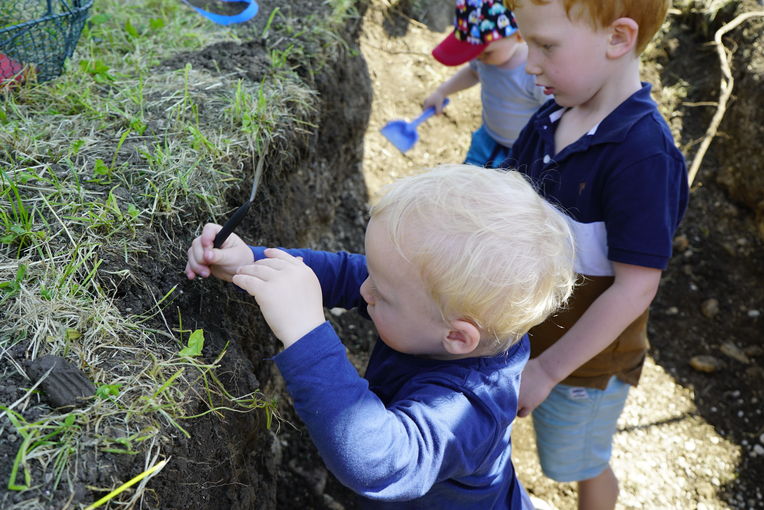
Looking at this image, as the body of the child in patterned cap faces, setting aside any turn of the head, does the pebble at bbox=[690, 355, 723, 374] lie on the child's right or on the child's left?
on the child's left

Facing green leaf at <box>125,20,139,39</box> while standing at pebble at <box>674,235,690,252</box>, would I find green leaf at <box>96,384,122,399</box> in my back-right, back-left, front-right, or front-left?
front-left

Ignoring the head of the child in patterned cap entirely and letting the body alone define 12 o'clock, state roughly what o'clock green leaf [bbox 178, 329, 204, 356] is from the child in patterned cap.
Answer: The green leaf is roughly at 11 o'clock from the child in patterned cap.

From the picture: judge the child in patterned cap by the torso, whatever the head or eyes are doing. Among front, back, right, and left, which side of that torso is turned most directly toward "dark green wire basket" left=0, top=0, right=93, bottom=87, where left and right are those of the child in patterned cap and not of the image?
front

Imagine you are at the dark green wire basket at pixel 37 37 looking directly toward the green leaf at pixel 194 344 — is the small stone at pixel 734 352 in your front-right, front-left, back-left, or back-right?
front-left

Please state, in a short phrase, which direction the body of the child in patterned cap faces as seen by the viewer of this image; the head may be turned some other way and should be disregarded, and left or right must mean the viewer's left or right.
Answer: facing the viewer and to the left of the viewer

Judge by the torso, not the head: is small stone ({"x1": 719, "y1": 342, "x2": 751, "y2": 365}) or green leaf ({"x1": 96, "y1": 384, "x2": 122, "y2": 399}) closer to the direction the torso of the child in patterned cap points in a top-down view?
the green leaf

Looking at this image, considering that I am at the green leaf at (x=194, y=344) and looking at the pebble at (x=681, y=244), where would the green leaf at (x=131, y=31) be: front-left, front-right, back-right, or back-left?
front-left

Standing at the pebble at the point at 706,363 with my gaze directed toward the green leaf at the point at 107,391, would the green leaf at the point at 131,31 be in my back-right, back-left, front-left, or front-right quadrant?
front-right

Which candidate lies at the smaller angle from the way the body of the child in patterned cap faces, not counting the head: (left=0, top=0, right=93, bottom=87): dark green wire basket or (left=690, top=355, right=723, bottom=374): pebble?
the dark green wire basket

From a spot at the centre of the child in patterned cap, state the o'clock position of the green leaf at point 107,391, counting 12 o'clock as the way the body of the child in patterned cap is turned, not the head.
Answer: The green leaf is roughly at 11 o'clock from the child in patterned cap.

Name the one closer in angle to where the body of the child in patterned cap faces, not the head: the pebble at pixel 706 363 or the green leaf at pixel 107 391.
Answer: the green leaf

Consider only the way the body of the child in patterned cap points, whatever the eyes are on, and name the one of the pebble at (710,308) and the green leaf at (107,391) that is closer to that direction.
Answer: the green leaf

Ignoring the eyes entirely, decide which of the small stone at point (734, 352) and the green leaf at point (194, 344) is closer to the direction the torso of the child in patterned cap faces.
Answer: the green leaf

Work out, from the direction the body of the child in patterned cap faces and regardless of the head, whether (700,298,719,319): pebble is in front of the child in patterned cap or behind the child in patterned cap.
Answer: behind
